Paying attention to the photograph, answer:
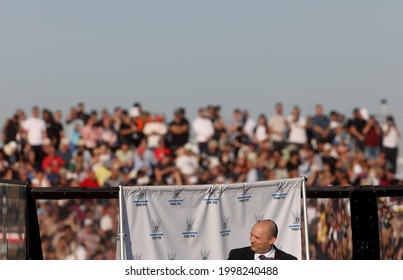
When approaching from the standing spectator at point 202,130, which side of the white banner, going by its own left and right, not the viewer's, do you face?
back

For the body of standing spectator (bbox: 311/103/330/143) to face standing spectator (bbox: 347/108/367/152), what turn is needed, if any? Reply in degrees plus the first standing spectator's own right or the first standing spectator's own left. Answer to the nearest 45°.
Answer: approximately 90° to the first standing spectator's own left

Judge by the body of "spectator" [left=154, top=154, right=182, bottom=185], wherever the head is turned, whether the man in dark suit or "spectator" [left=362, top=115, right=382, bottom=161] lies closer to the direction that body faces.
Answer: the man in dark suit

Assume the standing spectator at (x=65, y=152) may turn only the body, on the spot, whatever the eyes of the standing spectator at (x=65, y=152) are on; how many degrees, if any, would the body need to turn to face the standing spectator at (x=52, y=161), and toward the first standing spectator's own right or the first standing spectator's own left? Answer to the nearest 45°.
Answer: approximately 45° to the first standing spectator's own right

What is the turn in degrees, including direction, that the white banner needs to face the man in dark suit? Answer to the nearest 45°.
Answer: approximately 45° to its left

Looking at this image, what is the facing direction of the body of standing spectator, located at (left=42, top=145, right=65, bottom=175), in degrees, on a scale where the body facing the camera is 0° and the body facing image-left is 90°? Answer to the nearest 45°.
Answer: approximately 0°
